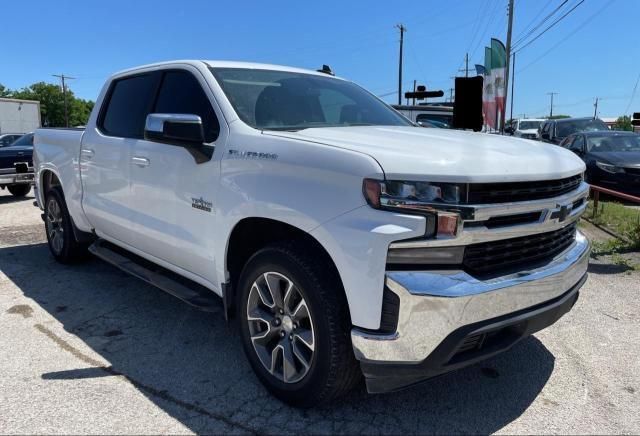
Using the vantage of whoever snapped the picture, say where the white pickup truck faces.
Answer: facing the viewer and to the right of the viewer

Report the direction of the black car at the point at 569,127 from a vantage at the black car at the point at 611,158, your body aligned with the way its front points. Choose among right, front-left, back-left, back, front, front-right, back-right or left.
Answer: back-left

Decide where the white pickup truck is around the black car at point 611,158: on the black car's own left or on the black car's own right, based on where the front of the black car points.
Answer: on the black car's own right

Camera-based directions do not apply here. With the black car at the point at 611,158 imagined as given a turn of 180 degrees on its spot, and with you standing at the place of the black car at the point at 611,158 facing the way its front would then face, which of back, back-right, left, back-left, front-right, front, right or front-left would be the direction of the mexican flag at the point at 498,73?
front

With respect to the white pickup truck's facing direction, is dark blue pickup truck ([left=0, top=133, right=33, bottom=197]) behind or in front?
behind

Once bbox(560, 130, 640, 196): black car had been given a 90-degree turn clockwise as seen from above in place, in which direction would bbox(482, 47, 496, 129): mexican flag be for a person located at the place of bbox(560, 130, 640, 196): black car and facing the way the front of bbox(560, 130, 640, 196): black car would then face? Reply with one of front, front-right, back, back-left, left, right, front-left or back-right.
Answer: right

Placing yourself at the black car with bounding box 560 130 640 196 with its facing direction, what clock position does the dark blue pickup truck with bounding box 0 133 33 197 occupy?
the dark blue pickup truck with bounding box 0 133 33 197 is roughly at 4 o'clock from the black car with bounding box 560 130 640 196.

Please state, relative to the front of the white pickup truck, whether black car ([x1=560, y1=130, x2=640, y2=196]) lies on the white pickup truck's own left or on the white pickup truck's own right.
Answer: on the white pickup truck's own left

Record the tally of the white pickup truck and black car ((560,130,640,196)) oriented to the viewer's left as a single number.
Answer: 0
